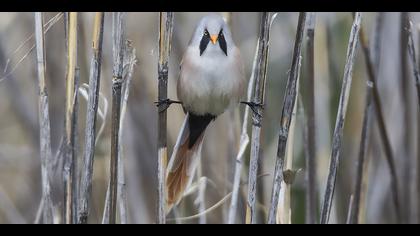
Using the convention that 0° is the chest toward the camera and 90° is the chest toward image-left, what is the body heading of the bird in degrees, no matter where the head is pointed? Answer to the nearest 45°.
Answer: approximately 0°

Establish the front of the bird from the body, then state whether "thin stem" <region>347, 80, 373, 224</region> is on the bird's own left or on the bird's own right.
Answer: on the bird's own left

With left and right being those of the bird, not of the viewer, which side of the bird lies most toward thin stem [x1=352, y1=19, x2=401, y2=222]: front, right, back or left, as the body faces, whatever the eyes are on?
left

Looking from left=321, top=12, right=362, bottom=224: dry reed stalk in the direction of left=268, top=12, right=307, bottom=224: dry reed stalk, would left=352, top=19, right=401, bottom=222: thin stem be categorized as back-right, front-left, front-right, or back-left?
back-right
